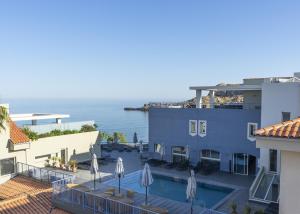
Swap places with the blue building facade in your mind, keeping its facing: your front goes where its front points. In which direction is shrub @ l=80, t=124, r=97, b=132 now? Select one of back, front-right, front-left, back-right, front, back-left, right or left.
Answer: front-right

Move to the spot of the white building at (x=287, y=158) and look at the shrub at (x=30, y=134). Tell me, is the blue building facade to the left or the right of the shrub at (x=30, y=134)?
right

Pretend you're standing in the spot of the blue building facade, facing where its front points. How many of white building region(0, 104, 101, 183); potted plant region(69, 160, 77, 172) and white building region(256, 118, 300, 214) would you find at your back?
0

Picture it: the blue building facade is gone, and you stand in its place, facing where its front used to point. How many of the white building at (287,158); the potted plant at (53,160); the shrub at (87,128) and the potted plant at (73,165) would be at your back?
0

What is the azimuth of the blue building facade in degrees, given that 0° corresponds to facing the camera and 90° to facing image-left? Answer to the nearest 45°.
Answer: approximately 45°

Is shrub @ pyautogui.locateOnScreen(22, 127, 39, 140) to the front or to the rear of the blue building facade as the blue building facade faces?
to the front

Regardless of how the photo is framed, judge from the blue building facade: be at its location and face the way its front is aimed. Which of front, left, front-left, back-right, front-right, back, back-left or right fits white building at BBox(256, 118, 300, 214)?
front-left

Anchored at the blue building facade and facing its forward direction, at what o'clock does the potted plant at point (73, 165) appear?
The potted plant is roughly at 1 o'clock from the blue building facade.
